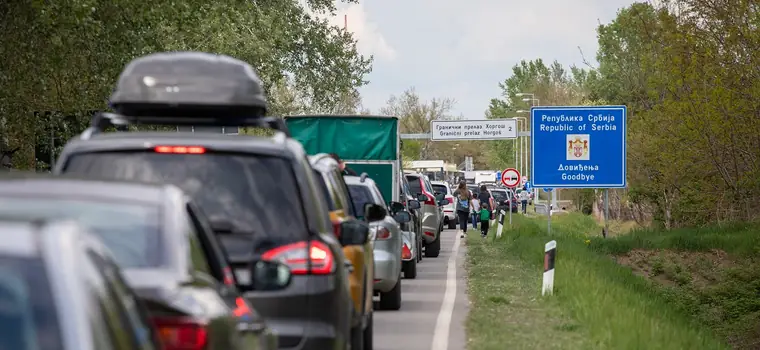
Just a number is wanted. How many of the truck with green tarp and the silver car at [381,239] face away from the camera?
2

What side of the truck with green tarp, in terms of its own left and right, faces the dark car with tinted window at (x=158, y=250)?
back

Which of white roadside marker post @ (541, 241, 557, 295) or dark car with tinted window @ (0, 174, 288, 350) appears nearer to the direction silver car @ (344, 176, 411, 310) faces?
the white roadside marker post

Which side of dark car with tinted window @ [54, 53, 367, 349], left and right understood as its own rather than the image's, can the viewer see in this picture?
back

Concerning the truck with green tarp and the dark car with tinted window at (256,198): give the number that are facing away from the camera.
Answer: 2

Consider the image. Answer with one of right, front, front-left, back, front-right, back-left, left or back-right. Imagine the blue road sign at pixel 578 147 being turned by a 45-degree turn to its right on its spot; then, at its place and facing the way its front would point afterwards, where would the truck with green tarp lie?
front

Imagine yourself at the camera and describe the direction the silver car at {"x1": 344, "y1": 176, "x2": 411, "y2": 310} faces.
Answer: facing away from the viewer

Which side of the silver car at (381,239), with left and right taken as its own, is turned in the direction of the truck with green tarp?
front

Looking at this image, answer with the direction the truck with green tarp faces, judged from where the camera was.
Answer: facing away from the viewer

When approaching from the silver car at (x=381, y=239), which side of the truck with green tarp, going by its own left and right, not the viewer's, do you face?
back

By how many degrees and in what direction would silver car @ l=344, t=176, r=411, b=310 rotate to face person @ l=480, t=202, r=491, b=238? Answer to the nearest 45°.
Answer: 0° — it already faces them

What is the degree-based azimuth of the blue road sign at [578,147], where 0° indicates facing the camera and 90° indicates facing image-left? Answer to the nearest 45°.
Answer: approximately 0°
